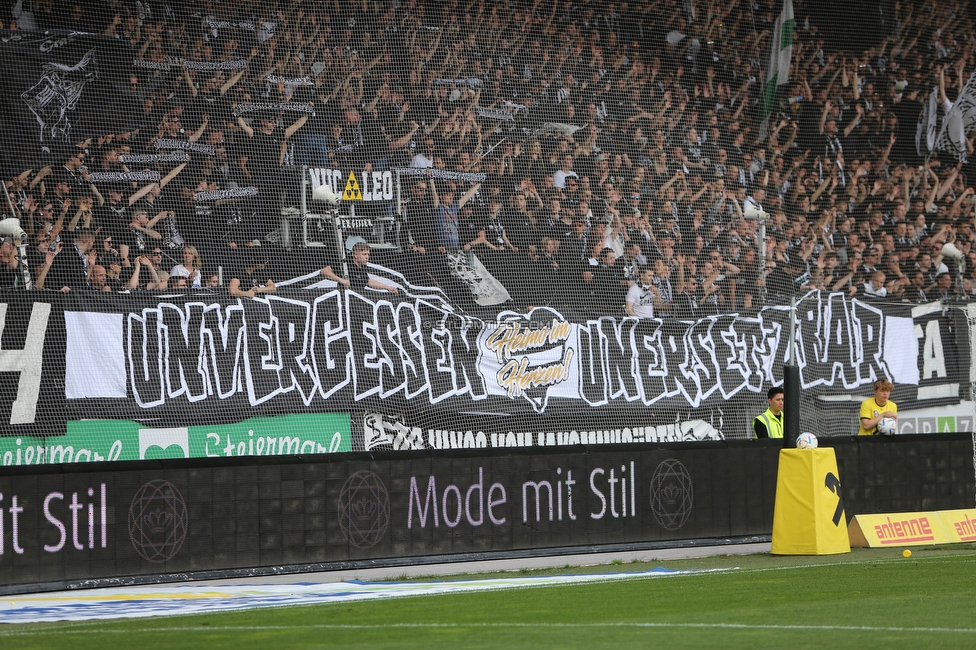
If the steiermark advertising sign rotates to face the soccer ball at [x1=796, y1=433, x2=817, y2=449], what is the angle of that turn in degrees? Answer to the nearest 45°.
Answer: approximately 90° to its left

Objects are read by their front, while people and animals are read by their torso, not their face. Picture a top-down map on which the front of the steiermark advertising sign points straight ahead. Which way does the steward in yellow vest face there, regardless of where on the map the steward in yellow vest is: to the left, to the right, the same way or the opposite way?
the same way

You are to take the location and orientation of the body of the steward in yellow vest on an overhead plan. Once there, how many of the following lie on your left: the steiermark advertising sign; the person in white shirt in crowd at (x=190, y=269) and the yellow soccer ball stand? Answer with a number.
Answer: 0

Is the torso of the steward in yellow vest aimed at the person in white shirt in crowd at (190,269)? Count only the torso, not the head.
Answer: no

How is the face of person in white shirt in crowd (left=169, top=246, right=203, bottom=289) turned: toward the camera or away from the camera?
toward the camera

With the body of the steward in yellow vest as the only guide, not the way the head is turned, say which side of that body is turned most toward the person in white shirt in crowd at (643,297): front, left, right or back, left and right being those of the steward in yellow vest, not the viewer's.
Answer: back

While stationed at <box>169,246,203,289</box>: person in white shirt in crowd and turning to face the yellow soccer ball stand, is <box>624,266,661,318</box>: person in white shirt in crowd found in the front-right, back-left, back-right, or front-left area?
front-left

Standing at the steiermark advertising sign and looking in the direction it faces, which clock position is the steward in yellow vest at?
The steward in yellow vest is roughly at 9 o'clock from the steiermark advertising sign.

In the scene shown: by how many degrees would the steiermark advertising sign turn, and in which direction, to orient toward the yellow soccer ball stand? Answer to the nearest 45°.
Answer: approximately 90° to its left

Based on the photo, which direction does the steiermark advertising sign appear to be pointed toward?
toward the camera
